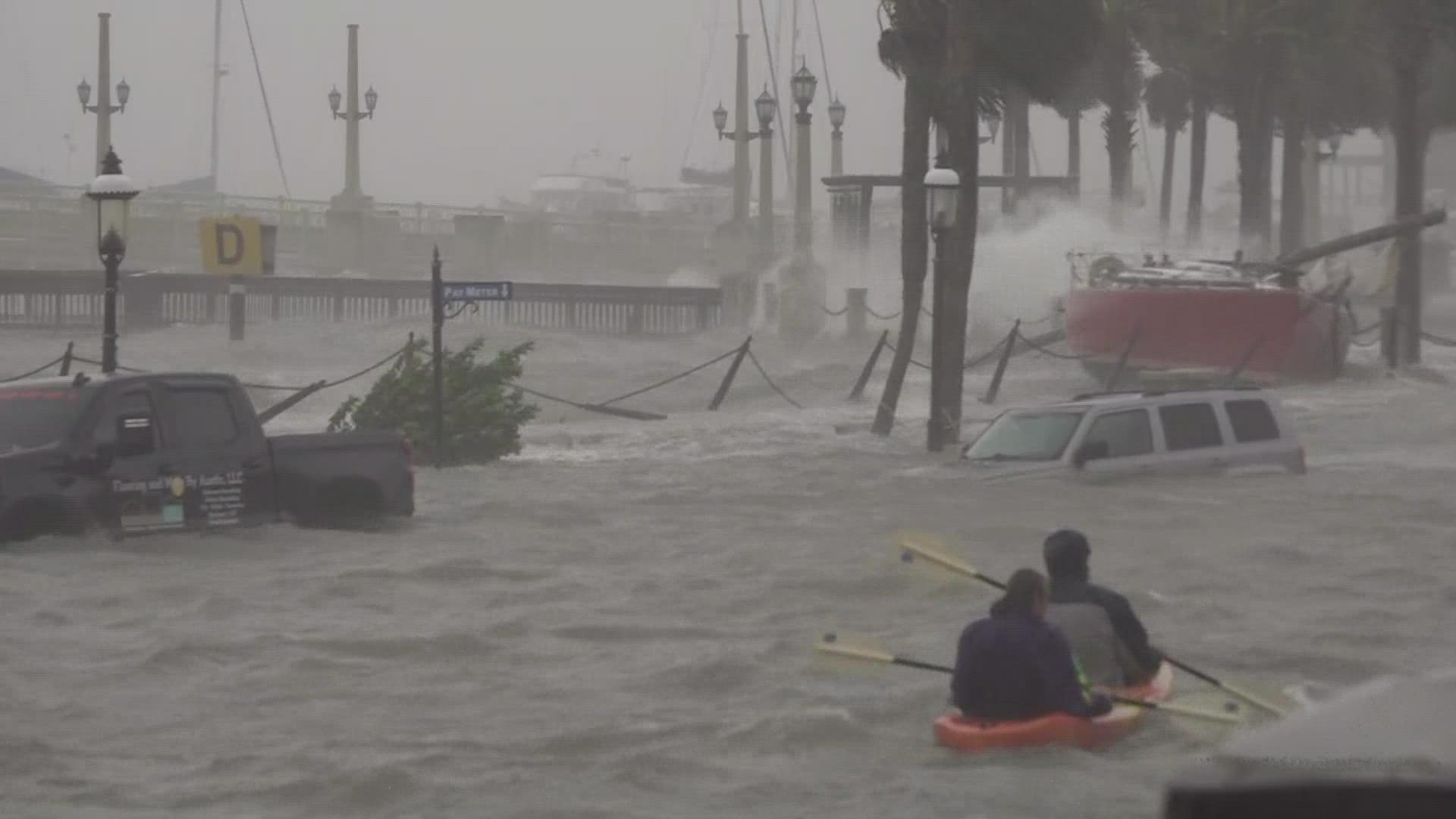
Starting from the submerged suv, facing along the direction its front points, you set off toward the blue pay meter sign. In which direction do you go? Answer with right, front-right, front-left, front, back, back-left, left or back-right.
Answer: front-right

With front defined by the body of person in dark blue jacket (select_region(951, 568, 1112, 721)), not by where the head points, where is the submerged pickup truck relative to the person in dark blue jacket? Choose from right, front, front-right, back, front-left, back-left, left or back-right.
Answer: left

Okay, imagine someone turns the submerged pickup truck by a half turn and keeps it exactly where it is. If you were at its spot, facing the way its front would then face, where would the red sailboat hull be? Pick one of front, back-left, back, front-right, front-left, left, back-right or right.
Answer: front

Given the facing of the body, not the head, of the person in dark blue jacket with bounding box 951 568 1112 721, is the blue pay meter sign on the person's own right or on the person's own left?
on the person's own left

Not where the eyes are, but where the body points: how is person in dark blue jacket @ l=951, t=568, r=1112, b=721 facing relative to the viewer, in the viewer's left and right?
facing away from the viewer and to the right of the viewer

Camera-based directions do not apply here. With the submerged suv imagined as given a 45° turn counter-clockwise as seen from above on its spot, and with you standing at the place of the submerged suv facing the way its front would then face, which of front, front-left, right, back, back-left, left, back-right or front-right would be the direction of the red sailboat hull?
back

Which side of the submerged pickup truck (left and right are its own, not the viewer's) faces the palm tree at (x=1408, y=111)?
back

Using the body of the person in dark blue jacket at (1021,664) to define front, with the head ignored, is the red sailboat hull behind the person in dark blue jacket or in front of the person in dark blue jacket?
in front

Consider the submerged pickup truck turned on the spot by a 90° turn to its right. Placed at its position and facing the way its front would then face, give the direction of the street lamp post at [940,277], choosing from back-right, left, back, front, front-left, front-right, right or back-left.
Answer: right

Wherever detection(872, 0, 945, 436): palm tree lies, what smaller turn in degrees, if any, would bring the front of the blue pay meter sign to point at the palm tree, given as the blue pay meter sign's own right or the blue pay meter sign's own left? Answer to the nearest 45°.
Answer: approximately 135° to the blue pay meter sign's own left

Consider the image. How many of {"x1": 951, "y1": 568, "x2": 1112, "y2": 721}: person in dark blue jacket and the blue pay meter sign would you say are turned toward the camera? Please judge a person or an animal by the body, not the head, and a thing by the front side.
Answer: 1

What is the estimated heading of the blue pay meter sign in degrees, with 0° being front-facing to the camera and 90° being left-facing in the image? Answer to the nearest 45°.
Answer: approximately 0°
